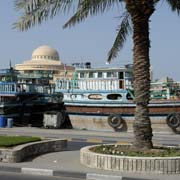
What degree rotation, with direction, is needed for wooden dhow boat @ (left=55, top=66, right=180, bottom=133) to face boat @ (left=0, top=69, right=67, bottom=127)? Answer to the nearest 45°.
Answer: approximately 135° to its left

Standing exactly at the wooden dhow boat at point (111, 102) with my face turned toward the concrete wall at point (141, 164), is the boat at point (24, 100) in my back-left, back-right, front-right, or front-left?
back-right

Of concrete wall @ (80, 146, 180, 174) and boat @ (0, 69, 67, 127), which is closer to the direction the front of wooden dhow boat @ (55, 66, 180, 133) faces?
the concrete wall

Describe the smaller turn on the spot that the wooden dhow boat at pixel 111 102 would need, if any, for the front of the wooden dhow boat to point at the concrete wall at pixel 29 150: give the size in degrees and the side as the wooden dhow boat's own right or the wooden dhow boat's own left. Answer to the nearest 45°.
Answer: approximately 90° to the wooden dhow boat's own right

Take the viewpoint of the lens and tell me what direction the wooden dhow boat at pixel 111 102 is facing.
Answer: facing to the right of the viewer

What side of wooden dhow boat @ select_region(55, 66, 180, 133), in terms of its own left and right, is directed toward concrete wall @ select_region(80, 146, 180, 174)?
right

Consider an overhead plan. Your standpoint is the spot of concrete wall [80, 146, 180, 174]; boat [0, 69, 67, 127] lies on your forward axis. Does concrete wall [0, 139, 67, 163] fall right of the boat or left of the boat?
left
